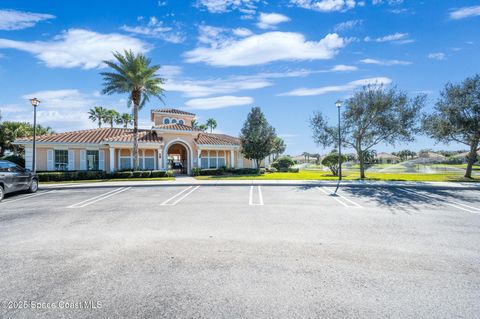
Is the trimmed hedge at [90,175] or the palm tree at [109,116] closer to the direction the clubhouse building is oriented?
the trimmed hedge

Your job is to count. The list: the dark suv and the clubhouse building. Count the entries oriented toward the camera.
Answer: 1

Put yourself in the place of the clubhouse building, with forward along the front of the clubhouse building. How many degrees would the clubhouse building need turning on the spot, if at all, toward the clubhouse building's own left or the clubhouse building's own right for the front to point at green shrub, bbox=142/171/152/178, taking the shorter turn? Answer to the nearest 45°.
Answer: approximately 45° to the clubhouse building's own left

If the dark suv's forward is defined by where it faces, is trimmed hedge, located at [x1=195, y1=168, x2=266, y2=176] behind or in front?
in front

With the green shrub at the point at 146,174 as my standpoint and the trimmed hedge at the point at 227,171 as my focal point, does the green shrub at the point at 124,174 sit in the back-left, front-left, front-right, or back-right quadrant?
back-left

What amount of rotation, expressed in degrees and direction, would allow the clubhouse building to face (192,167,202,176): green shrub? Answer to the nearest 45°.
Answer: approximately 90° to its left
